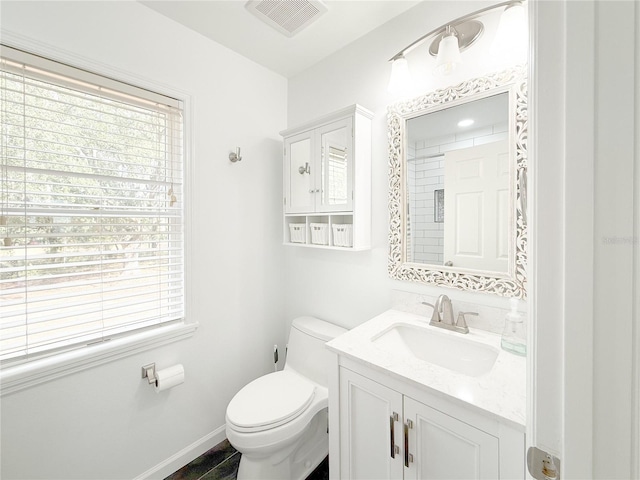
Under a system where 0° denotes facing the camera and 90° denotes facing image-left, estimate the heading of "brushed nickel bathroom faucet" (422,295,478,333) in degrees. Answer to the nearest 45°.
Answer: approximately 45°

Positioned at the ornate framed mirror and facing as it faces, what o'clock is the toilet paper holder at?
The toilet paper holder is roughly at 1 o'clock from the ornate framed mirror.

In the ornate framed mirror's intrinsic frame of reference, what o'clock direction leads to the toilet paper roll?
The toilet paper roll is roughly at 1 o'clock from the ornate framed mirror.
